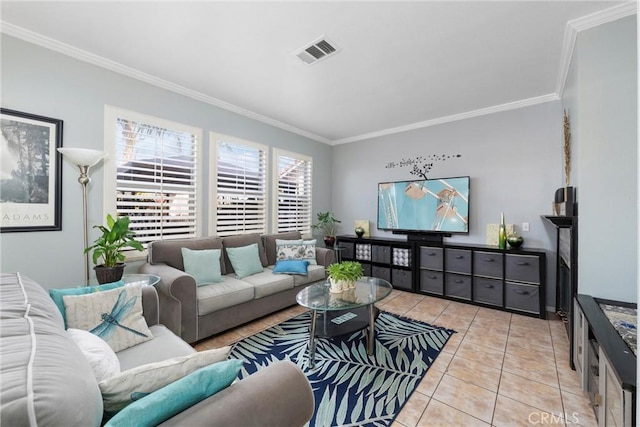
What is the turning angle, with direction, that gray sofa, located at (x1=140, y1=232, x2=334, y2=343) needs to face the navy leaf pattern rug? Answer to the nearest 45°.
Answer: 0° — it already faces it

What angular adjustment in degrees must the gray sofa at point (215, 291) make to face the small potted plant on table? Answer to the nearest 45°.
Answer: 0° — it already faces it

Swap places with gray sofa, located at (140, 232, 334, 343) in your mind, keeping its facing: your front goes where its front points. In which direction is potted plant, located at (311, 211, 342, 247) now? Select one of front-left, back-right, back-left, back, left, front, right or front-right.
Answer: left

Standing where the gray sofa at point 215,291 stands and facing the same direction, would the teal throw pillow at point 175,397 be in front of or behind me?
in front

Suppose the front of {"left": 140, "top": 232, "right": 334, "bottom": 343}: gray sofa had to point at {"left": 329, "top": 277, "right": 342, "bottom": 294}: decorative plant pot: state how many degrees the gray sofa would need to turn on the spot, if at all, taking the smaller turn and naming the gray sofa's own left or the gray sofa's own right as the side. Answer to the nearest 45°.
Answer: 0° — it already faces it

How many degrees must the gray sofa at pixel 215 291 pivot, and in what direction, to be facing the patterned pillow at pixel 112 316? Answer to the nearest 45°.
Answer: approximately 90° to its right

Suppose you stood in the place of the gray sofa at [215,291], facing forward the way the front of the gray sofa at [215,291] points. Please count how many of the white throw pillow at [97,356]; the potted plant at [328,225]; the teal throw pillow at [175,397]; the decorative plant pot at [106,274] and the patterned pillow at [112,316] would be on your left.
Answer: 1

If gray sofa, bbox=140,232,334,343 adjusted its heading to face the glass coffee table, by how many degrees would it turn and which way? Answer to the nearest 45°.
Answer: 0° — it already faces it

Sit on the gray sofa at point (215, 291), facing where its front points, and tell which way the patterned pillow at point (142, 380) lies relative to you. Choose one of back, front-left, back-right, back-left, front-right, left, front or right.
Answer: front-right

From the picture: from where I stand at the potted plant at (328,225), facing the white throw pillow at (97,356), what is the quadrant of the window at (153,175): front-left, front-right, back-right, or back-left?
front-right

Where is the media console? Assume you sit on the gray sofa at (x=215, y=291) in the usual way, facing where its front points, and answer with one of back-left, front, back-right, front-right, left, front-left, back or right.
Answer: front-left

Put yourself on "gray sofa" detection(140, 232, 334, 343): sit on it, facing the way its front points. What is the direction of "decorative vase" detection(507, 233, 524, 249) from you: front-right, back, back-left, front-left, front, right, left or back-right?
front-left
